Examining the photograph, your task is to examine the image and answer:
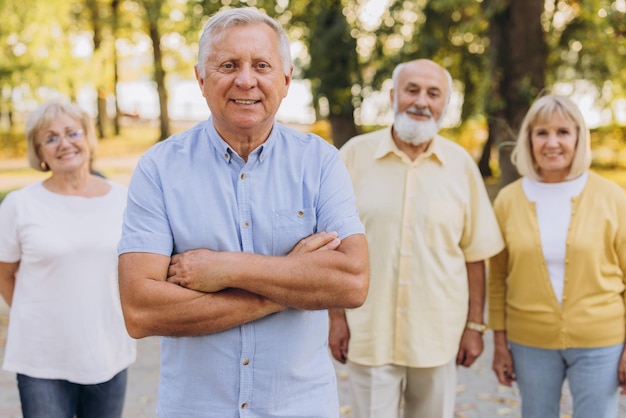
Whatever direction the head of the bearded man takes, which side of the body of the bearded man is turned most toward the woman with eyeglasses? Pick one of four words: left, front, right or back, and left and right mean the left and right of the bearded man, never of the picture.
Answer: right

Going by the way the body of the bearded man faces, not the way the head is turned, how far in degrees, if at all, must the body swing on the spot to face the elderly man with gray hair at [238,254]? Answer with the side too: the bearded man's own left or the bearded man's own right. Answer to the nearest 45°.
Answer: approximately 45° to the bearded man's own right

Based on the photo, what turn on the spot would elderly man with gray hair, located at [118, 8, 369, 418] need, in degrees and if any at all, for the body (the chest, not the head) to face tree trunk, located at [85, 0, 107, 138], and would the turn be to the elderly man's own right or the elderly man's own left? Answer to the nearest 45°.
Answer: approximately 180°

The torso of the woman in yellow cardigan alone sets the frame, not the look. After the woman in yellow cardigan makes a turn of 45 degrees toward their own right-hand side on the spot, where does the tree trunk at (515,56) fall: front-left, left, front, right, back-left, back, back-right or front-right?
back-right

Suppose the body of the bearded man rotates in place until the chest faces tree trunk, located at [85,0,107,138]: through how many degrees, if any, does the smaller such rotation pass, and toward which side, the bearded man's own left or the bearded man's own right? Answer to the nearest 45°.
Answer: approximately 135° to the bearded man's own right

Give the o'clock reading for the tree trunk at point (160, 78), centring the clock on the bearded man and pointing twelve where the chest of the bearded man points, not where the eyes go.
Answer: The tree trunk is roughly at 5 o'clock from the bearded man.

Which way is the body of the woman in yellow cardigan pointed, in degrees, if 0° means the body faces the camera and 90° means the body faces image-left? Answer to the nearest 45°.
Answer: approximately 0°

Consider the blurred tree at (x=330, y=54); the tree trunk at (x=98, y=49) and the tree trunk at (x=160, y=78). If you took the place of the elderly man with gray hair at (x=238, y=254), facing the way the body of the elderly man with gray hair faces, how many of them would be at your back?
3

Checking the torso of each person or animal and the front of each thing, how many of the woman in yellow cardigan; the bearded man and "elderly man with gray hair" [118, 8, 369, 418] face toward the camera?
3

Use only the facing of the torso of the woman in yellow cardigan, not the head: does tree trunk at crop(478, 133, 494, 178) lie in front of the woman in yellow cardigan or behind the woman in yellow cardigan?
behind

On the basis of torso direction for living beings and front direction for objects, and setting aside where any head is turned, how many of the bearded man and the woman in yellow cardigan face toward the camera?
2
